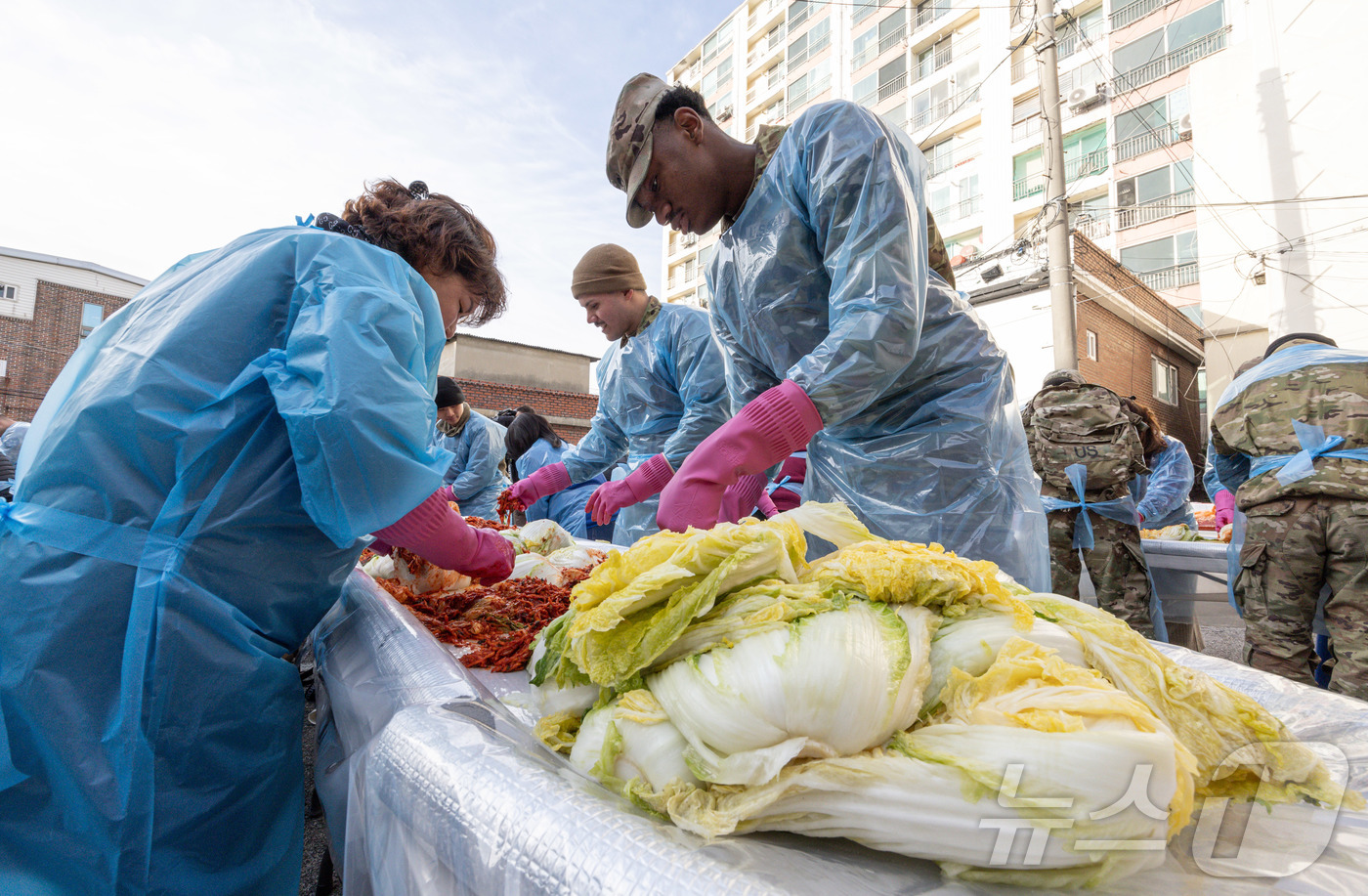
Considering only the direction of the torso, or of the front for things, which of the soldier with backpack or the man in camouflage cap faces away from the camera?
the soldier with backpack

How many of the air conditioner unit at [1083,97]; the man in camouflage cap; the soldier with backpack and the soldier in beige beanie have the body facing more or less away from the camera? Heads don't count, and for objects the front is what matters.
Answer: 1

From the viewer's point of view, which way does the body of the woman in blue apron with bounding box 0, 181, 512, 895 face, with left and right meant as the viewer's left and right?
facing away from the viewer and to the right of the viewer

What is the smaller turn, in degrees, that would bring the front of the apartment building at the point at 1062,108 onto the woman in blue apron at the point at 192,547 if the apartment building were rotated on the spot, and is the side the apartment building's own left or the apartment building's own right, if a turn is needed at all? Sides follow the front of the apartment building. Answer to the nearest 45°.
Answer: approximately 45° to the apartment building's own left

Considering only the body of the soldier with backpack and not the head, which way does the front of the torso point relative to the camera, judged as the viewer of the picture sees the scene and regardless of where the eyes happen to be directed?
away from the camera

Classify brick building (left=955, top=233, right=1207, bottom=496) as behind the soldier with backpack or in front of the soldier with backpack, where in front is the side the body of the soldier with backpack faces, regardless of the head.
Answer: in front

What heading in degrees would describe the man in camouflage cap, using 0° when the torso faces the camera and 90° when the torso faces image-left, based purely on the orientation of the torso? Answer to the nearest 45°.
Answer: approximately 45°

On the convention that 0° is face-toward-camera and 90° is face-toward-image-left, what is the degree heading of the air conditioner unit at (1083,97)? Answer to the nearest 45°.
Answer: approximately 45°

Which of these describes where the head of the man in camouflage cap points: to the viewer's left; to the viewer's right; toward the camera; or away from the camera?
to the viewer's left

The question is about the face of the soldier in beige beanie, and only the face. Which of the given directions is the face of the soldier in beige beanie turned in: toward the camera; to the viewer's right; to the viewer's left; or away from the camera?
to the viewer's left

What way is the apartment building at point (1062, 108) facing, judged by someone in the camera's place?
facing the viewer and to the left of the viewer

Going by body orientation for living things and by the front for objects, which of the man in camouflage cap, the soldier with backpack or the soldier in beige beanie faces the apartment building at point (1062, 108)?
the soldier with backpack

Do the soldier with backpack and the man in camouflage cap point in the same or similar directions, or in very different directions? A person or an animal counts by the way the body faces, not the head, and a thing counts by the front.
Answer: very different directions

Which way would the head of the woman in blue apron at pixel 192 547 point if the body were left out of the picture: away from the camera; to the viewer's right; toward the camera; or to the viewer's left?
to the viewer's right

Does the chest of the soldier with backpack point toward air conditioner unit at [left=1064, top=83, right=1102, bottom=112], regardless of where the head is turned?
yes
